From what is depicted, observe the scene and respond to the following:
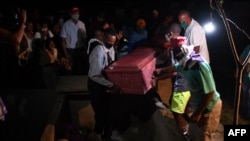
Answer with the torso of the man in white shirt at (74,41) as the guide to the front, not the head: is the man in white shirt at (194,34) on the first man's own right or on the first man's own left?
on the first man's own left

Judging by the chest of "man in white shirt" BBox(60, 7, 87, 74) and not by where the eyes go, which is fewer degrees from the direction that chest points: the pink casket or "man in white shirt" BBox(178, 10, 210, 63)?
the pink casket

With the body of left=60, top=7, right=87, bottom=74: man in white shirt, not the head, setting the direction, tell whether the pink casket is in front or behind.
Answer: in front

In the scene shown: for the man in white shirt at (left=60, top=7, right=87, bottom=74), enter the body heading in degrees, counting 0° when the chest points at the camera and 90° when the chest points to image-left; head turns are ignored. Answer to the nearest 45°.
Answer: approximately 0°
